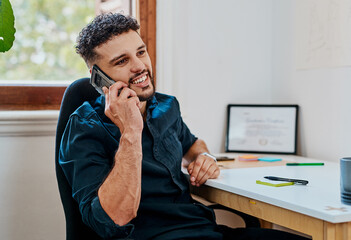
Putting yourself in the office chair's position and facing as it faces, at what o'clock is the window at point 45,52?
The window is roughly at 7 o'clock from the office chair.

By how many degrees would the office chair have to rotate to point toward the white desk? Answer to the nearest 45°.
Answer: approximately 45° to its left

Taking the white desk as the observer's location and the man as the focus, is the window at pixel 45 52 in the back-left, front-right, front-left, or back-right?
front-right

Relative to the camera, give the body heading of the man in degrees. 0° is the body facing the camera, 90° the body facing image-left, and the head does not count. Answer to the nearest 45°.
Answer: approximately 315°

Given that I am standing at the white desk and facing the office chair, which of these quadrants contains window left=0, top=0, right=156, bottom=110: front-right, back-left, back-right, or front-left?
front-right

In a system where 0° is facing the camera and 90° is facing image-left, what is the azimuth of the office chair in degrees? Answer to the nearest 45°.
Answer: approximately 315°
